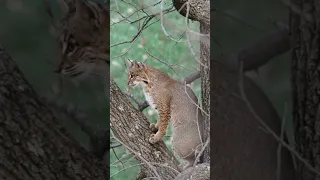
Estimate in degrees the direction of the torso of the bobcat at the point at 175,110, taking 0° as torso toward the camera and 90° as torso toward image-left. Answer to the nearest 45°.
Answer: approximately 90°
